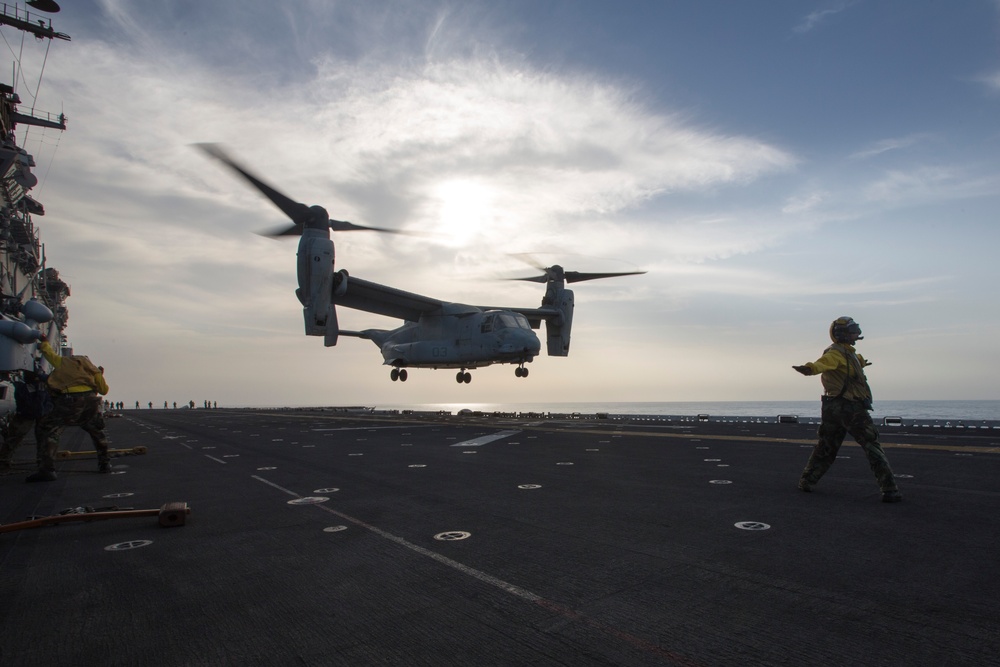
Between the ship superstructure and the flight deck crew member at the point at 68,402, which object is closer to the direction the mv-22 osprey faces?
the flight deck crew member

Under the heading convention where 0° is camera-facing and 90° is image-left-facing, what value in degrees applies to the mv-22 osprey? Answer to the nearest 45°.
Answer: approximately 315°

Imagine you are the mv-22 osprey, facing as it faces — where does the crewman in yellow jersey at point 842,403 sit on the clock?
The crewman in yellow jersey is roughly at 1 o'clock from the mv-22 osprey.

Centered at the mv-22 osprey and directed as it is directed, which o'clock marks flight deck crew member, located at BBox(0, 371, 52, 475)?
The flight deck crew member is roughly at 2 o'clock from the mv-22 osprey.

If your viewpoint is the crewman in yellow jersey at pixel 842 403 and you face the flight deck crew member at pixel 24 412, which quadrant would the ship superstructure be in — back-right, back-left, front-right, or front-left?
front-right

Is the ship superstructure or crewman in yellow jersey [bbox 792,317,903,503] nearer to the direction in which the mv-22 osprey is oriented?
the crewman in yellow jersey

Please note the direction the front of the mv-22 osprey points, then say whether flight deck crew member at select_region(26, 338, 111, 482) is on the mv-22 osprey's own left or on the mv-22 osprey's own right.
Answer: on the mv-22 osprey's own right
